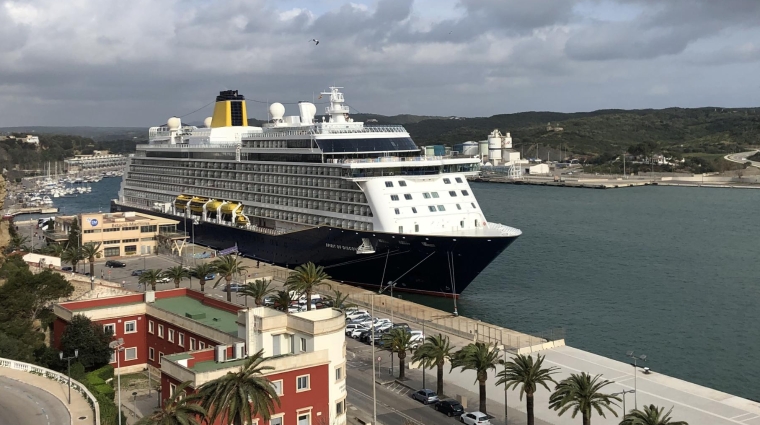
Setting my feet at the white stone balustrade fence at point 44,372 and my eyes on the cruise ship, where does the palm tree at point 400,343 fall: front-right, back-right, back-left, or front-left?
front-right

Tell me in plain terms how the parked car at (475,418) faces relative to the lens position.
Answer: facing away from the viewer and to the left of the viewer

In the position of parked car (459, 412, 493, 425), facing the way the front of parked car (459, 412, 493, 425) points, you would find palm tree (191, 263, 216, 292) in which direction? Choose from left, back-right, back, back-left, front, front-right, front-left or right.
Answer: front

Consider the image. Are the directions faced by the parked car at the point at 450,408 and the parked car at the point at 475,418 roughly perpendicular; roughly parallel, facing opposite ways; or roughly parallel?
roughly parallel

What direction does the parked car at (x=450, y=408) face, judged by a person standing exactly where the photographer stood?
facing away from the viewer and to the left of the viewer

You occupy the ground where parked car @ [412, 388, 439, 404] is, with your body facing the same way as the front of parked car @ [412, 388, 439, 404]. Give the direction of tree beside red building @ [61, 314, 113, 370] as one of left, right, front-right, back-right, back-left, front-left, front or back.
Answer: front-left

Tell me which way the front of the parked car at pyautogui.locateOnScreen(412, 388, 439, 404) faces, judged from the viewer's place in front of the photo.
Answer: facing away from the viewer and to the left of the viewer

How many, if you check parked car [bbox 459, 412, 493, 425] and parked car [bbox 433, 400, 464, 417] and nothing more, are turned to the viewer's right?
0

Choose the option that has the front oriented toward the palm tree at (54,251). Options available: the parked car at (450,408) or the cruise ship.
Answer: the parked car

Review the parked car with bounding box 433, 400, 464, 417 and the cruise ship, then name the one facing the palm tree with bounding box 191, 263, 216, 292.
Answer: the parked car

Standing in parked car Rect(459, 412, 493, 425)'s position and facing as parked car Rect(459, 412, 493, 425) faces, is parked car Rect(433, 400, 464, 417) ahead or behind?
ahead

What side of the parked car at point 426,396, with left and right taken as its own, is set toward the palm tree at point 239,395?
left

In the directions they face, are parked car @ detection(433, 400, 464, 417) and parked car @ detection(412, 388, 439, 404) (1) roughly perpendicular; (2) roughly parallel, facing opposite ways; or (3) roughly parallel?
roughly parallel

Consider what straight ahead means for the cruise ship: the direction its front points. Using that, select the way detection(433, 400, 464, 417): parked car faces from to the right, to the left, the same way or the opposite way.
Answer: the opposite way

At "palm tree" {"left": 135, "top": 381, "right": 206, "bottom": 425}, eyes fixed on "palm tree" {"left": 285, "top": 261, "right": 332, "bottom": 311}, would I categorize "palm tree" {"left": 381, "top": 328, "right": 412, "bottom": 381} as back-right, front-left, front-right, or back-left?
front-right

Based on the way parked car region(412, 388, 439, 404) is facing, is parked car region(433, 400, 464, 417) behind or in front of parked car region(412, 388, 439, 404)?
behind

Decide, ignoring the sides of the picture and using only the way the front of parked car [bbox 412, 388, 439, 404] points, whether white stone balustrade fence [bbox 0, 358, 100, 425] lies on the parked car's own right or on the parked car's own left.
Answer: on the parked car's own left

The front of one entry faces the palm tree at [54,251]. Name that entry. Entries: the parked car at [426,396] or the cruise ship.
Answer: the parked car

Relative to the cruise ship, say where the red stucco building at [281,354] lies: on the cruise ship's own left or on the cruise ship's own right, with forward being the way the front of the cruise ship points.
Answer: on the cruise ship's own right

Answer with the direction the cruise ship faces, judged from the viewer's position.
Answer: facing the viewer and to the right of the viewer
